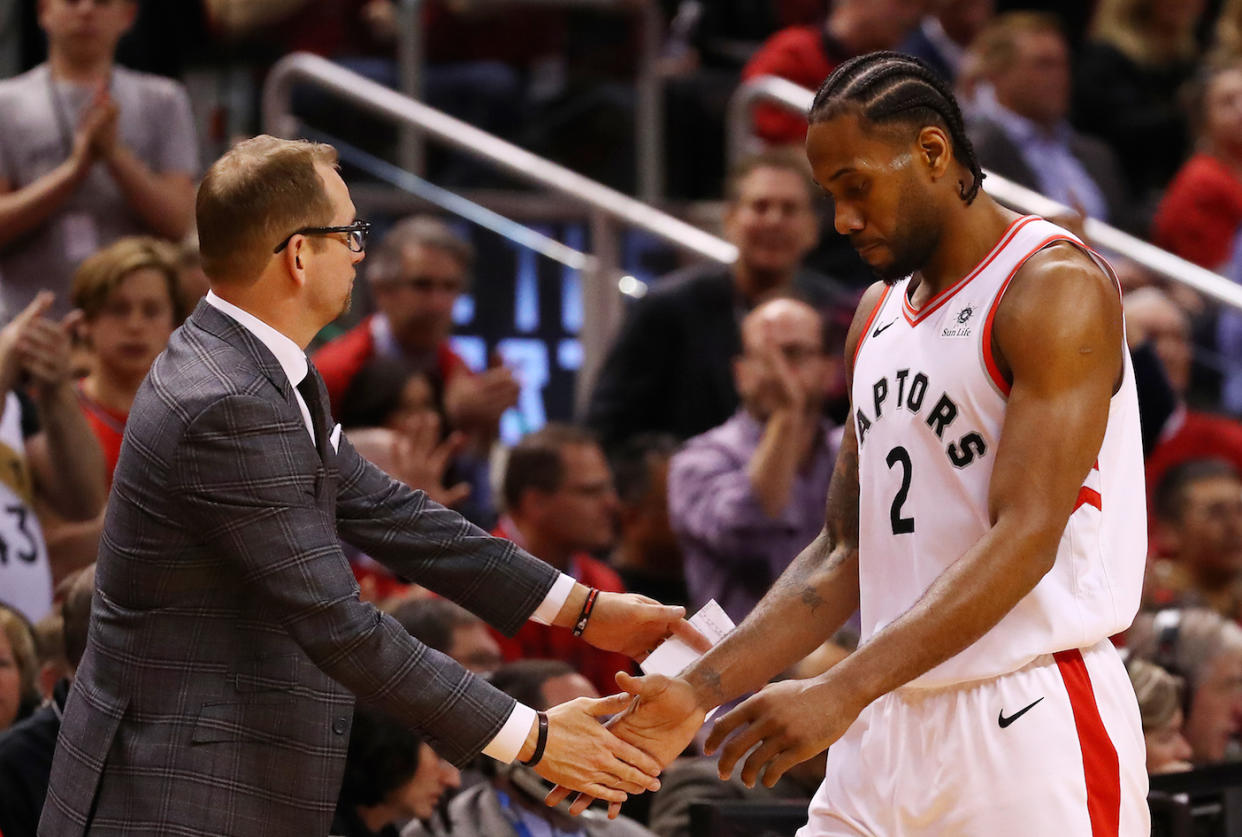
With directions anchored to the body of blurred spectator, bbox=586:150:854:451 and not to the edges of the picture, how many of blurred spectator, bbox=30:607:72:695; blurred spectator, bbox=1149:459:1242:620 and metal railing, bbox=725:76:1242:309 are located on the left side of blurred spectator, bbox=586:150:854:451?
2

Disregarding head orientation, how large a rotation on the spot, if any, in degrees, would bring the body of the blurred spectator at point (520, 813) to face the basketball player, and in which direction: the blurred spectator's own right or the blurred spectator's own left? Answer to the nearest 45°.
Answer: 0° — they already face them

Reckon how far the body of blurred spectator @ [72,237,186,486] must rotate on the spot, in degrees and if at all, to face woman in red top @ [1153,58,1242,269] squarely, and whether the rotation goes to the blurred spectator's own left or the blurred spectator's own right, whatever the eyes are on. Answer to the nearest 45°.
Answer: approximately 90° to the blurred spectator's own left

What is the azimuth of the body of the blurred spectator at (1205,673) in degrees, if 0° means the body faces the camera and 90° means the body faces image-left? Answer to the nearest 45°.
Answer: approximately 315°

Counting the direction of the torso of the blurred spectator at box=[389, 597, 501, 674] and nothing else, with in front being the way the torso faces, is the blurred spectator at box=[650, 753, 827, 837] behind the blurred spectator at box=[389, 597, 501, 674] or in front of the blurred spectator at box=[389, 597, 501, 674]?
in front

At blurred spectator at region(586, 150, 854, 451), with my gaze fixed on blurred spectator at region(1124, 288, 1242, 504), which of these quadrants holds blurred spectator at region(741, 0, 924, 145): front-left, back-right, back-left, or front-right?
front-left

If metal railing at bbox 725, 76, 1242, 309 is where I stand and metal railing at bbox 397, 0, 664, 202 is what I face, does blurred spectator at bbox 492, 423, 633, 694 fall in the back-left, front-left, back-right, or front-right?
front-left

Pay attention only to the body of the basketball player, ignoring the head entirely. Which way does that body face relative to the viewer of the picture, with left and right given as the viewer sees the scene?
facing the viewer and to the left of the viewer
